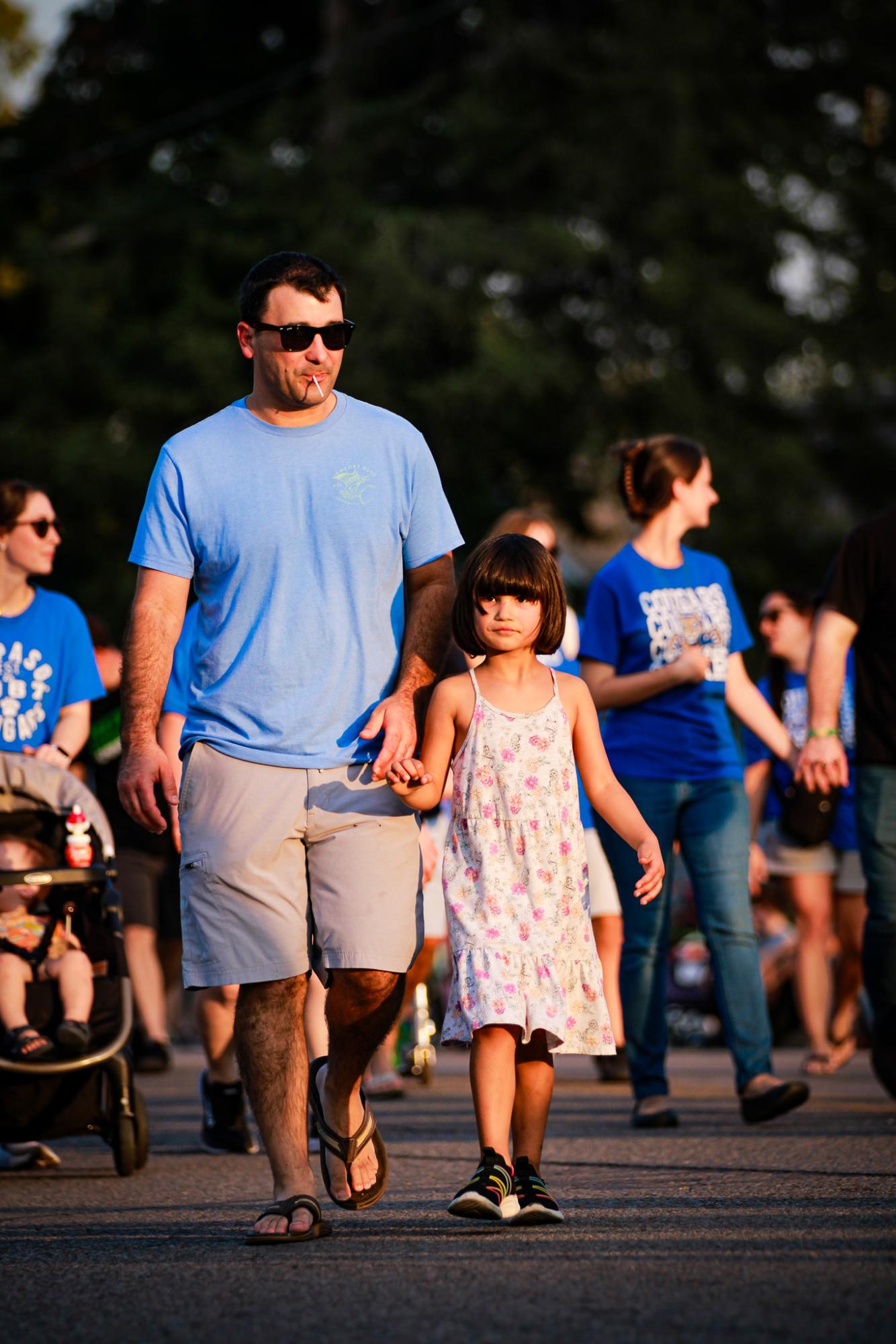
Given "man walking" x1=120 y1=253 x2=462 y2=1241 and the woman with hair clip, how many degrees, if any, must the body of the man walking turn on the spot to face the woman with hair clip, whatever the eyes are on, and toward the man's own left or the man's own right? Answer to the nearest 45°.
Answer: approximately 135° to the man's own left

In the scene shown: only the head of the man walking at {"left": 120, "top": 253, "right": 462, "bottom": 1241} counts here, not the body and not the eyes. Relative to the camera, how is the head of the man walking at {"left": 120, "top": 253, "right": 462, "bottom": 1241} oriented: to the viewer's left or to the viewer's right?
to the viewer's right

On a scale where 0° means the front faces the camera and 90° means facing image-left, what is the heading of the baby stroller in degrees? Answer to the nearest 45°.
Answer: approximately 0°

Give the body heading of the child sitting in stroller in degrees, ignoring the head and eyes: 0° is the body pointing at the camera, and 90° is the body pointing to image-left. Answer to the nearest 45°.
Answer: approximately 0°

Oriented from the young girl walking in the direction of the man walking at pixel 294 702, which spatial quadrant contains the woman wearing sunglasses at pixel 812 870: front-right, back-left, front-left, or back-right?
back-right
